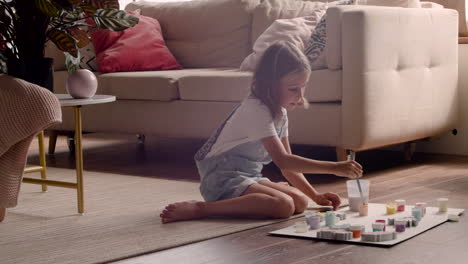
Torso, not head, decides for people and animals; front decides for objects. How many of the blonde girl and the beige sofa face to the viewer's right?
1

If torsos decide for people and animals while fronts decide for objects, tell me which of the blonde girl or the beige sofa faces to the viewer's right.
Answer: the blonde girl

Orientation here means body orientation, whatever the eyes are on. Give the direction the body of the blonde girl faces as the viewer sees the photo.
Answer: to the viewer's right

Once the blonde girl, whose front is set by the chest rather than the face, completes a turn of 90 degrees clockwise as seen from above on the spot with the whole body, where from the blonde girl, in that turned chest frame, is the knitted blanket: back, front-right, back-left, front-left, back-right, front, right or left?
right

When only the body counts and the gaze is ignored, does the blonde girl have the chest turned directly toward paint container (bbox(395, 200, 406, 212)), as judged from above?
yes

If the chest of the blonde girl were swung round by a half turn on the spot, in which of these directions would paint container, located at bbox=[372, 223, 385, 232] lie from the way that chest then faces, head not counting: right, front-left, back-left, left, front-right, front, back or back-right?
back-left

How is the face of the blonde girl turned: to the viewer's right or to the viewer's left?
to the viewer's right
